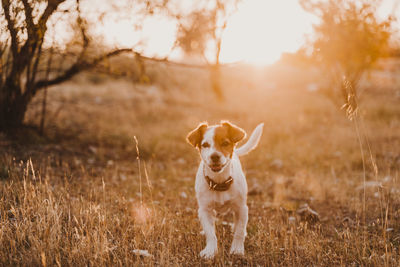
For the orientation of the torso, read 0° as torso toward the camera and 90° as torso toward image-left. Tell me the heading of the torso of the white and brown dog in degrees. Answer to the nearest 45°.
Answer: approximately 0°

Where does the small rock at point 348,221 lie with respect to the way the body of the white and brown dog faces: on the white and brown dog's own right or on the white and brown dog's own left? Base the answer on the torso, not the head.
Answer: on the white and brown dog's own left

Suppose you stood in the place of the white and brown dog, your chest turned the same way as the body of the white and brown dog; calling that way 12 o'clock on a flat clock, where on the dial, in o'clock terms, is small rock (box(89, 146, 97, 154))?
The small rock is roughly at 5 o'clock from the white and brown dog.

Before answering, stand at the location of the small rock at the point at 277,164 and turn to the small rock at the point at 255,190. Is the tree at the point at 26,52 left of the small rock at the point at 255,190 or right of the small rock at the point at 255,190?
right

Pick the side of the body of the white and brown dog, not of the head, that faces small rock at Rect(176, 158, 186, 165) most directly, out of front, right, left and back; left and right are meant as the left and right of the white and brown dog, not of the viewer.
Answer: back
